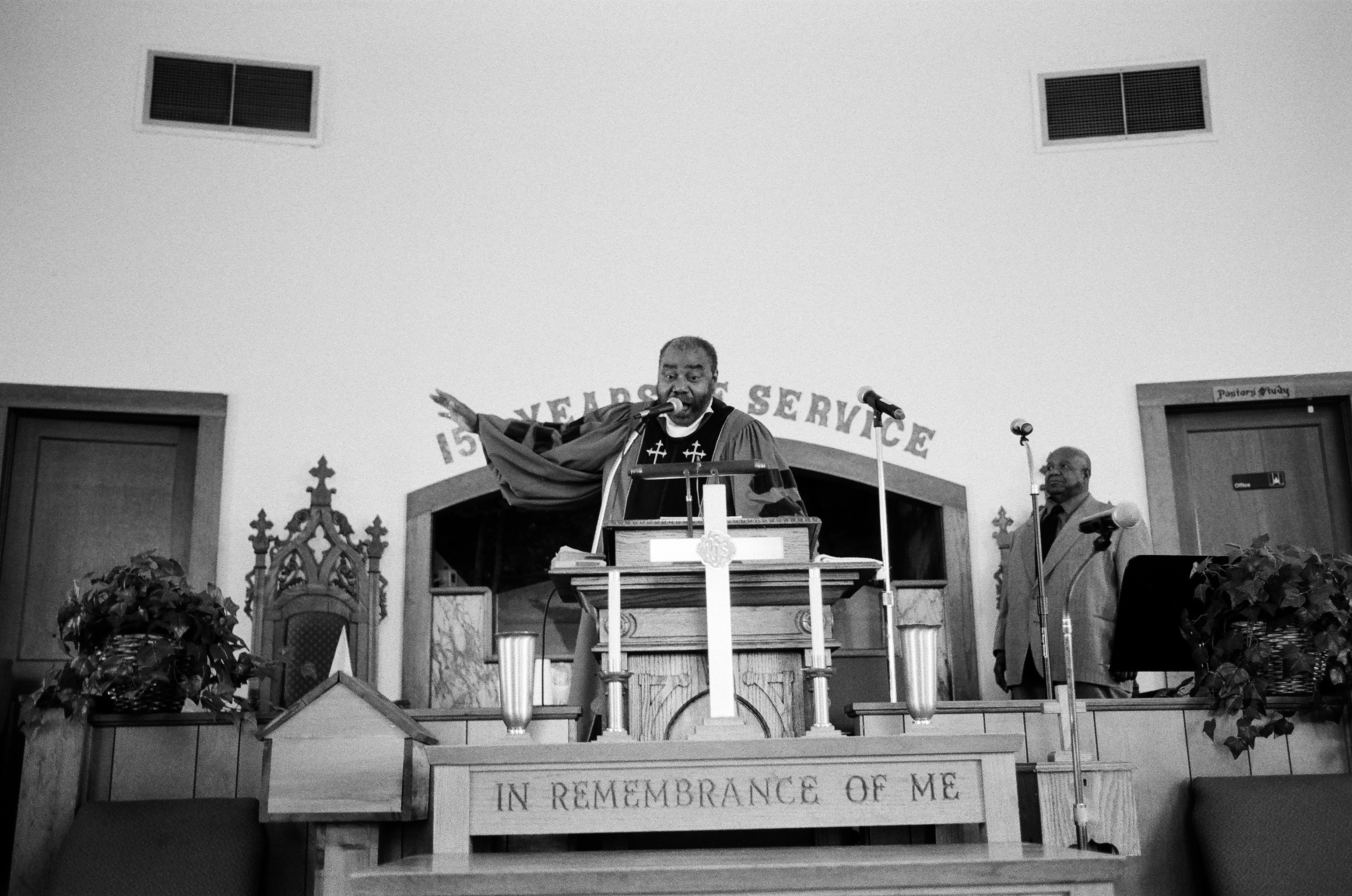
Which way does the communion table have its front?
toward the camera

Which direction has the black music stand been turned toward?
away from the camera

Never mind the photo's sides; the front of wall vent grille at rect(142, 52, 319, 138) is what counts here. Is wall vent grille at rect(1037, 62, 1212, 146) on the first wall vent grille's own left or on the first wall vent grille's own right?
on the first wall vent grille's own left

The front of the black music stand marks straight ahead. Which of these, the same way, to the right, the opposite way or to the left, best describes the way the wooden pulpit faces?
the opposite way

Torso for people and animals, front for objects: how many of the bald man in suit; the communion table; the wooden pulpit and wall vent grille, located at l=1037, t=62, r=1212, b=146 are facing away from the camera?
0

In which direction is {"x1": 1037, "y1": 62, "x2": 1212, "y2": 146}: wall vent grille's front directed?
toward the camera

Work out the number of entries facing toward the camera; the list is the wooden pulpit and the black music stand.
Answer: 1

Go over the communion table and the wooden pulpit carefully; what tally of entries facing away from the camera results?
0

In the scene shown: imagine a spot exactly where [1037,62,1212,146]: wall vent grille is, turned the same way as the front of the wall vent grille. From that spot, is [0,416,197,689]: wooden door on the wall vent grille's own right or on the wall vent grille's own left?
on the wall vent grille's own right

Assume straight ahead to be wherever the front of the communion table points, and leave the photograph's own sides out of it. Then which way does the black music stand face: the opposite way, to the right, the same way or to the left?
the opposite way

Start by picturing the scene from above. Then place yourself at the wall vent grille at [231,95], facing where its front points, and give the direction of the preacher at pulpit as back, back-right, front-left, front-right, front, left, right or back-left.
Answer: front-left

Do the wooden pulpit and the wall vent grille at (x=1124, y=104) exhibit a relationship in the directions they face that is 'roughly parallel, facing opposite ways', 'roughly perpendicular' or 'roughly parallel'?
roughly parallel

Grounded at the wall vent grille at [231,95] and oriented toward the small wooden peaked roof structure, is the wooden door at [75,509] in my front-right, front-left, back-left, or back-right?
back-right

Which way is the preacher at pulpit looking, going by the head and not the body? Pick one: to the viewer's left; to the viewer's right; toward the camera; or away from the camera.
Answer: toward the camera

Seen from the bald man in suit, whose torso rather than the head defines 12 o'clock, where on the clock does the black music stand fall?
The black music stand is roughly at 10 o'clock from the bald man in suit.

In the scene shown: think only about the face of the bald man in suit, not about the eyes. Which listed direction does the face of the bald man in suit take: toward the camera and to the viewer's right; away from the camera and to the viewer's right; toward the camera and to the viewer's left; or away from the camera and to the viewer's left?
toward the camera and to the viewer's left

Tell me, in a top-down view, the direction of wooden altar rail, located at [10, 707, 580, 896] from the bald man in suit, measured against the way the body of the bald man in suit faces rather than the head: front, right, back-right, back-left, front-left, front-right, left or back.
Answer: front

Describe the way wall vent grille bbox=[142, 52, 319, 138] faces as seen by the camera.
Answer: facing the viewer

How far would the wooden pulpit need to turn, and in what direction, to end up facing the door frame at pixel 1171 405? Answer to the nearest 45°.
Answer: approximately 135° to its left

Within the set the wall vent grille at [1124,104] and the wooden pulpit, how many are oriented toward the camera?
2

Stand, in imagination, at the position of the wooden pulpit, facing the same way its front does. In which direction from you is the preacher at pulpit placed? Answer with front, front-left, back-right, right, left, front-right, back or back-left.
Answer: back
